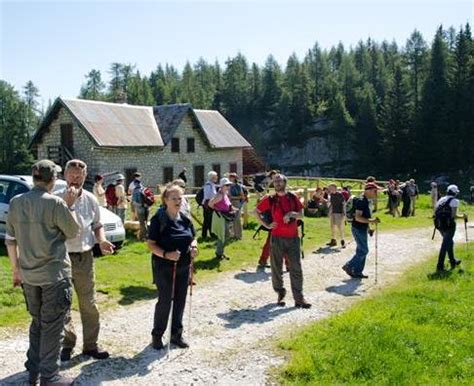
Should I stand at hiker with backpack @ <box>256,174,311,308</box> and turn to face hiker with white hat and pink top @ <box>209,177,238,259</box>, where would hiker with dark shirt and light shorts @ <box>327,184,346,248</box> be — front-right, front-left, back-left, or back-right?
front-right

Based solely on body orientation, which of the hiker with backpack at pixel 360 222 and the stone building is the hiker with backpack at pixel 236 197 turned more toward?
the stone building

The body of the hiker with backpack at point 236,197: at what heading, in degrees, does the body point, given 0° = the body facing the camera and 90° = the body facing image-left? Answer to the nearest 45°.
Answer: approximately 180°

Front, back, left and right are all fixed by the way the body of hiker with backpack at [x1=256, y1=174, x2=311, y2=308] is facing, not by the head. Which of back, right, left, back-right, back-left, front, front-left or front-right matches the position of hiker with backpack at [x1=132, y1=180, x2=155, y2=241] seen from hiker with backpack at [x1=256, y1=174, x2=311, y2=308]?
back-right

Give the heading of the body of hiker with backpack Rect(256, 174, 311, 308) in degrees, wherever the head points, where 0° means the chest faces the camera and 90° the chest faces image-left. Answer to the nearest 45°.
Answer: approximately 0°

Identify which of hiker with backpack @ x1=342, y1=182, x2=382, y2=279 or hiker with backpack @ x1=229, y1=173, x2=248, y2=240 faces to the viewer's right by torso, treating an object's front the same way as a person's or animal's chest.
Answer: hiker with backpack @ x1=342, y1=182, x2=382, y2=279

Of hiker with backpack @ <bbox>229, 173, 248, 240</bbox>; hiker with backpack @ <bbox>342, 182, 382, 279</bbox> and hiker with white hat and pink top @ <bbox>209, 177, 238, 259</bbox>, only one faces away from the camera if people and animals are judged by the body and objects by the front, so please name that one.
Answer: hiker with backpack @ <bbox>229, 173, 248, 240</bbox>

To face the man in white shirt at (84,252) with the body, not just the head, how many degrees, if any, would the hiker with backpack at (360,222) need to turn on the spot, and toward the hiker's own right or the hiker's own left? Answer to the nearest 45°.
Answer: approximately 135° to the hiker's own right

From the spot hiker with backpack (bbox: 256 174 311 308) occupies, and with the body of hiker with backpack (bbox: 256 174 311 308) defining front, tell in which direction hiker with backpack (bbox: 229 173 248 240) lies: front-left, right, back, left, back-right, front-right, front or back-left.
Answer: back

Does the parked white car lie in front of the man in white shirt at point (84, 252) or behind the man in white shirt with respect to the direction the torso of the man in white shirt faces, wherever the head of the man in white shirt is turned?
behind

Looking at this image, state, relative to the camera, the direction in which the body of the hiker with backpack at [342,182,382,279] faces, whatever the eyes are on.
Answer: to the viewer's right

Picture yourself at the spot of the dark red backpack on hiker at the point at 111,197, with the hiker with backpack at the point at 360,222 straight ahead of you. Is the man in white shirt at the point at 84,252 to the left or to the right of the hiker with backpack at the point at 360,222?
right

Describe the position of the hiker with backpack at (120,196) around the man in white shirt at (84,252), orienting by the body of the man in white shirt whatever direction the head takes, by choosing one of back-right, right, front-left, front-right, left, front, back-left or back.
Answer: back
